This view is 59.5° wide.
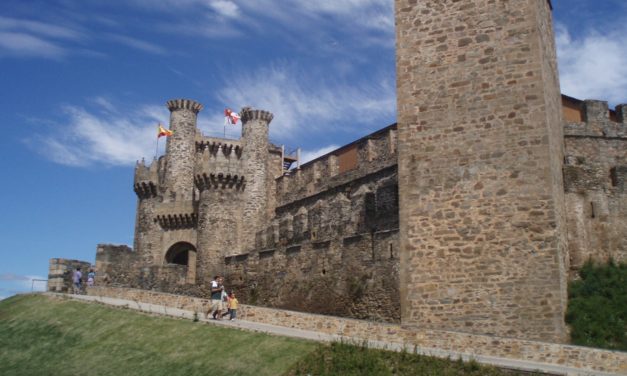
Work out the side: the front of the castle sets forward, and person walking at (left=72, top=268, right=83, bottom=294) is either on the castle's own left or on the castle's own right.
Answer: on the castle's own right

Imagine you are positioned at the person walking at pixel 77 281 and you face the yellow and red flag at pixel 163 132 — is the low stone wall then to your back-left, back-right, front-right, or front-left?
back-right

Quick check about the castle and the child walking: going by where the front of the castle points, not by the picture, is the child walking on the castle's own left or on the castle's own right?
on the castle's own right

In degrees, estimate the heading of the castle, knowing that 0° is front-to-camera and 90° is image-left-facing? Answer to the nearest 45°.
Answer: approximately 45°
